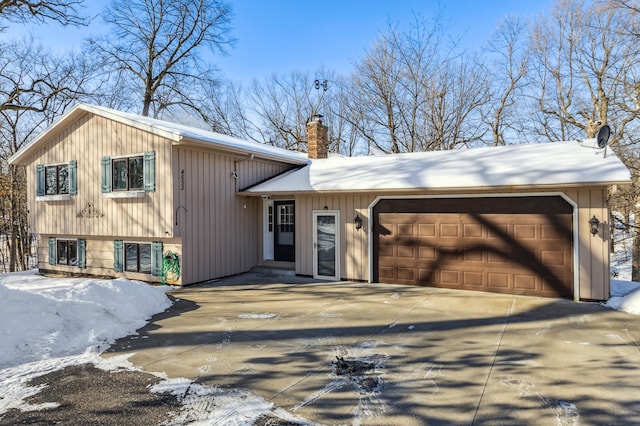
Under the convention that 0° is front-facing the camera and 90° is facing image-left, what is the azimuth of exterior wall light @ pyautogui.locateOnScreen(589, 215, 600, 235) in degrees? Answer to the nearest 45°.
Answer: approximately 0°

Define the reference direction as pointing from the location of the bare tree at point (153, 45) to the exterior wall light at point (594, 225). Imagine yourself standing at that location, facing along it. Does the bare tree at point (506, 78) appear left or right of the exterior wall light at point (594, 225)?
left

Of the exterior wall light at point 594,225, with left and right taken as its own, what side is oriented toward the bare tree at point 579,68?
back

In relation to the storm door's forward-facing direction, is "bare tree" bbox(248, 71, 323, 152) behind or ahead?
behind

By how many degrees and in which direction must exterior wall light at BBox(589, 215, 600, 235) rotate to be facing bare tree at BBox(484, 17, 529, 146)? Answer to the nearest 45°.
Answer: approximately 180°

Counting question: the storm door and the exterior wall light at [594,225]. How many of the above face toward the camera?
2

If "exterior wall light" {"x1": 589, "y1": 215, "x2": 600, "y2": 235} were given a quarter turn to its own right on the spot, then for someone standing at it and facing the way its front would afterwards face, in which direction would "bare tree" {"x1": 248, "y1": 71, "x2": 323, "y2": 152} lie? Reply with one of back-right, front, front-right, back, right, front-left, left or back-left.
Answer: front-right

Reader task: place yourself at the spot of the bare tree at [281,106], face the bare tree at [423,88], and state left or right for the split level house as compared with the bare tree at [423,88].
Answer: right

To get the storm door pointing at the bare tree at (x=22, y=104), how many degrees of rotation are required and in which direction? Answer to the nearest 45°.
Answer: approximately 135° to its right

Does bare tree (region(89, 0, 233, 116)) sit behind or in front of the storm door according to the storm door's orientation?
behind

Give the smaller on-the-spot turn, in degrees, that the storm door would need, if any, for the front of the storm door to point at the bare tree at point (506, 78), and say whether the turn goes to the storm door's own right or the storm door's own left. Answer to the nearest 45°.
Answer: approximately 135° to the storm door's own left

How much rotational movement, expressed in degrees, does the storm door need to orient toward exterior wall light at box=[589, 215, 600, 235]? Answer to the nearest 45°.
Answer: approximately 45° to its left

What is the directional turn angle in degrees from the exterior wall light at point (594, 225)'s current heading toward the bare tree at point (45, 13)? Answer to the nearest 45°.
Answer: approximately 90° to its right
